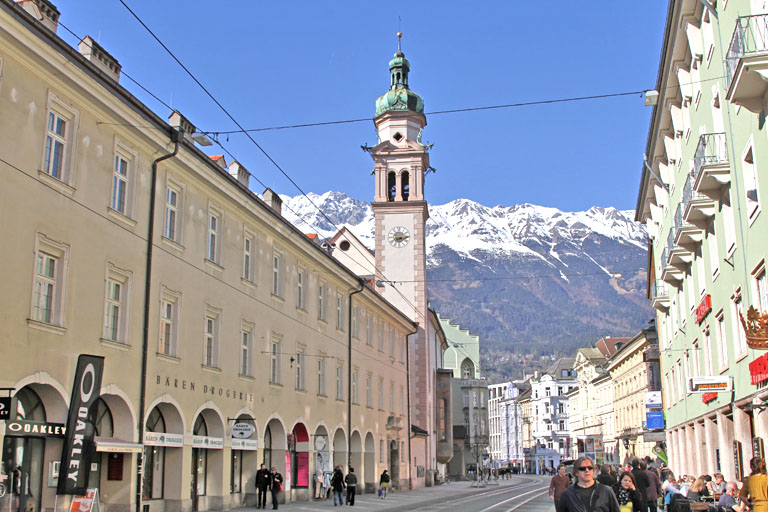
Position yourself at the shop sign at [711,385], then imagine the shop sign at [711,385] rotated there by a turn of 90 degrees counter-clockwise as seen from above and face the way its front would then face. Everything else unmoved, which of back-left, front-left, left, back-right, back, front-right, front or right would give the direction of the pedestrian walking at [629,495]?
right

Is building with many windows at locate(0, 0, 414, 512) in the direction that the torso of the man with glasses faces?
no

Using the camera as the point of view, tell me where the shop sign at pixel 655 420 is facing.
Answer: facing the viewer

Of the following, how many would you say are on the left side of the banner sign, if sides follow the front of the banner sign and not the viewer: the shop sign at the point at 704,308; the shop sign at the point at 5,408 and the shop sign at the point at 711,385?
2

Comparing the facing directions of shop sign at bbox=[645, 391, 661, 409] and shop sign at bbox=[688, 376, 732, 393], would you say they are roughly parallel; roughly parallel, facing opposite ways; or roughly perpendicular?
roughly parallel

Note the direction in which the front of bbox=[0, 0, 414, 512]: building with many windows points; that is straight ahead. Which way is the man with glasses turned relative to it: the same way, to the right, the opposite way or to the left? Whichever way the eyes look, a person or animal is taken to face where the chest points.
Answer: to the right

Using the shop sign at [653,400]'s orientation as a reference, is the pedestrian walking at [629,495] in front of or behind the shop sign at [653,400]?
in front

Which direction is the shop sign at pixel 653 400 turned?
toward the camera

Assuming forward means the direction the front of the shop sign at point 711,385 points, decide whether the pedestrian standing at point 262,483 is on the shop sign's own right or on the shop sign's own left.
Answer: on the shop sign's own right

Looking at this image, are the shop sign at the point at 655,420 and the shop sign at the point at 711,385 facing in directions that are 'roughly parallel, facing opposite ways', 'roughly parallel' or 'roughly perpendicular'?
roughly parallel

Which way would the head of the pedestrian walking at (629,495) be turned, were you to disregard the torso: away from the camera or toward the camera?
toward the camera

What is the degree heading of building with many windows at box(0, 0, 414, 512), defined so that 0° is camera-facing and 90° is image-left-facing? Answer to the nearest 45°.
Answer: approximately 315°

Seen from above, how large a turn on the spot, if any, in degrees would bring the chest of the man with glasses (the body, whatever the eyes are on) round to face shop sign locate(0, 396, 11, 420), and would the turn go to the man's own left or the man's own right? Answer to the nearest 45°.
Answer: approximately 135° to the man's own right

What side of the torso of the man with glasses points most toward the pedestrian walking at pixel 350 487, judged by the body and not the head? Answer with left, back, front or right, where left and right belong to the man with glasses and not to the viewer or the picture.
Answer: back

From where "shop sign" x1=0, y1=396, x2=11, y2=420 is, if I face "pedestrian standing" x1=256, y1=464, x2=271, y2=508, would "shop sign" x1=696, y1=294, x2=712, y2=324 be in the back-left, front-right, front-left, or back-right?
front-right
